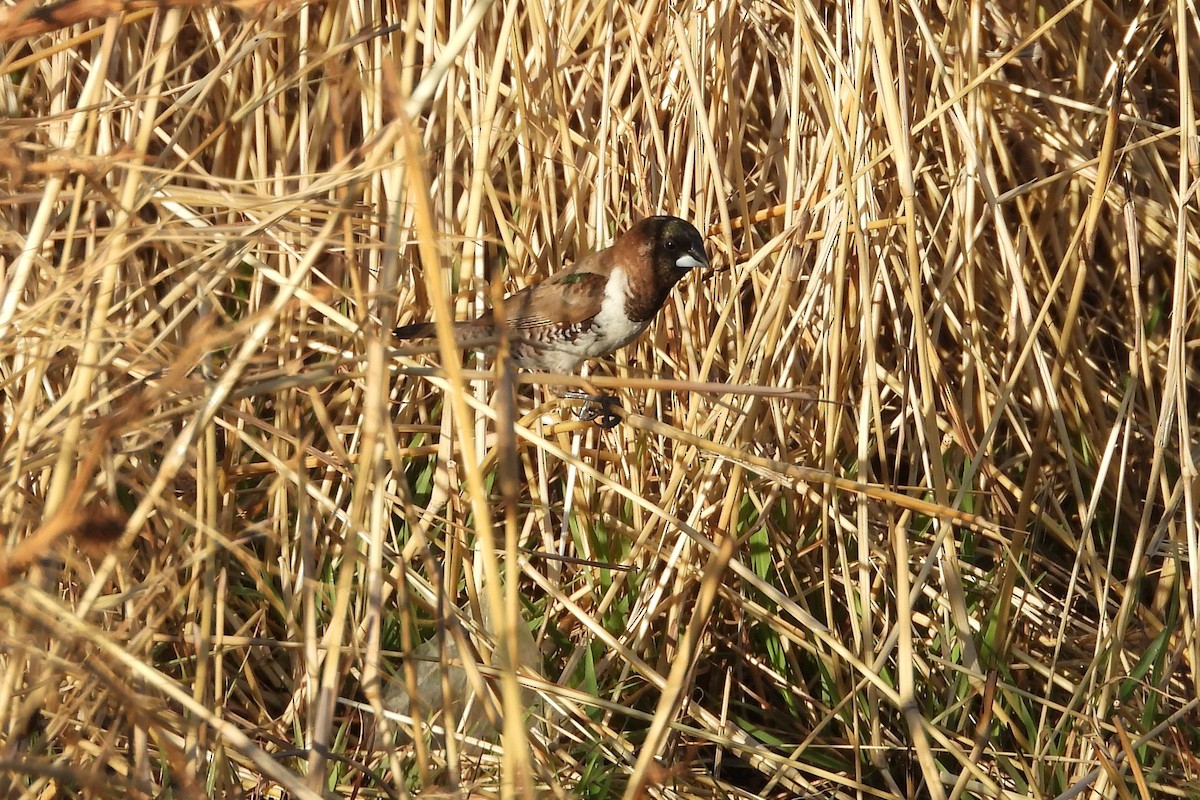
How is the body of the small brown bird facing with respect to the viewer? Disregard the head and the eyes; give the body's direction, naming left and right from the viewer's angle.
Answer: facing to the right of the viewer
